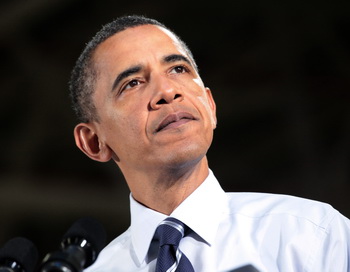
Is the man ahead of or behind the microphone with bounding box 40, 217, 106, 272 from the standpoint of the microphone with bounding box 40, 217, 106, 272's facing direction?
ahead

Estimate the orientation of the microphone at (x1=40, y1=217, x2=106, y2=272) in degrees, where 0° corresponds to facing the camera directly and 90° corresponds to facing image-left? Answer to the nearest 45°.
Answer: approximately 225°

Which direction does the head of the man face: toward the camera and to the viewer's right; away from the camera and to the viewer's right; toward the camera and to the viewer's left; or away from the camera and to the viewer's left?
toward the camera and to the viewer's right
